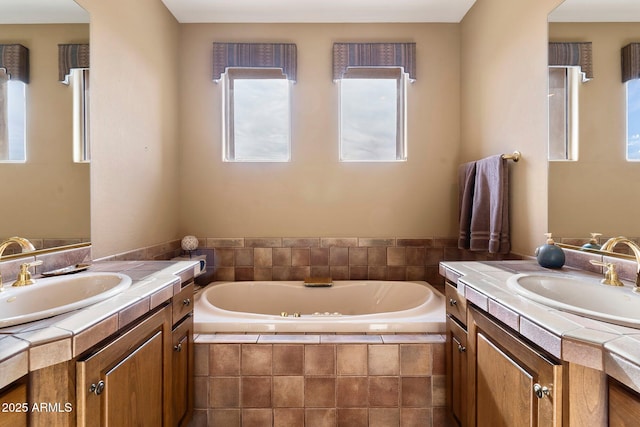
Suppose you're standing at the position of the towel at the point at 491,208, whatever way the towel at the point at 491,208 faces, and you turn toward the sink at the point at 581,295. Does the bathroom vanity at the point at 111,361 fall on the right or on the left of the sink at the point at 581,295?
right

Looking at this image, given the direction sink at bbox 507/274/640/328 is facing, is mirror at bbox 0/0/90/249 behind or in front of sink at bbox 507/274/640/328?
in front

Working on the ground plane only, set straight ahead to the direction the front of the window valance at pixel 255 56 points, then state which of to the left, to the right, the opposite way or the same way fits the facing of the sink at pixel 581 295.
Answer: to the right

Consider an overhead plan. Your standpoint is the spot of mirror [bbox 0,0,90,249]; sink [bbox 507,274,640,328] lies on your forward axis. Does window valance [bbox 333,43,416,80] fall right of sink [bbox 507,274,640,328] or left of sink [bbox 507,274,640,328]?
left

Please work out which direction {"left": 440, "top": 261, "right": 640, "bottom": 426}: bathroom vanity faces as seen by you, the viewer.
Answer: facing the viewer and to the left of the viewer

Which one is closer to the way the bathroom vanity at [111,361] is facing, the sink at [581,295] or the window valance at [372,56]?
the sink

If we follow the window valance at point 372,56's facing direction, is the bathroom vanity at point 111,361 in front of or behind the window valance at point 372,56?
in front

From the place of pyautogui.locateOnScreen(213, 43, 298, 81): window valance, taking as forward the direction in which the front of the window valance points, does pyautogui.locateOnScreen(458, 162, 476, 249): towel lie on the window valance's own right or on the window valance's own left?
on the window valance's own left

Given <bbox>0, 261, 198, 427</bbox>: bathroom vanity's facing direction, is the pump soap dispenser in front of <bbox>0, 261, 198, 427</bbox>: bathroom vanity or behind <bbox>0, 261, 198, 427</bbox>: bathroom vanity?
in front

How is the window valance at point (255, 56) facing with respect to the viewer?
toward the camera

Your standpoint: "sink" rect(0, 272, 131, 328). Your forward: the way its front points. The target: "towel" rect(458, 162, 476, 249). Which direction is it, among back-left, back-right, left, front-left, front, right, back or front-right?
front-left

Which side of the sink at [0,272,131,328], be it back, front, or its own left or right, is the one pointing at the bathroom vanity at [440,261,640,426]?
front

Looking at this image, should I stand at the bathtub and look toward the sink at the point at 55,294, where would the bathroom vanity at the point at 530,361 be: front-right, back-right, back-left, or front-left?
front-left

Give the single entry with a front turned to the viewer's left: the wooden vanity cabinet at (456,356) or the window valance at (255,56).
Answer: the wooden vanity cabinet

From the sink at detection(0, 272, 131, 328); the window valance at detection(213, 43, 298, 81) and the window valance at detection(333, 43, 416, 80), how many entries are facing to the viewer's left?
0

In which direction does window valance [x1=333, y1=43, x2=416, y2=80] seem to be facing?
toward the camera

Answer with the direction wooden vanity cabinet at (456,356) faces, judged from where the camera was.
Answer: facing to the left of the viewer
